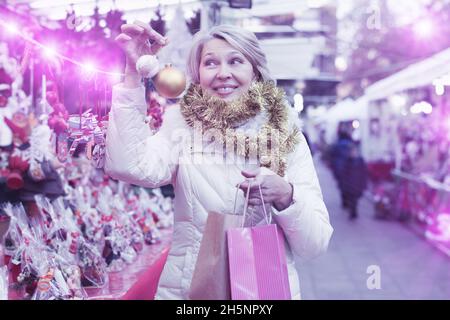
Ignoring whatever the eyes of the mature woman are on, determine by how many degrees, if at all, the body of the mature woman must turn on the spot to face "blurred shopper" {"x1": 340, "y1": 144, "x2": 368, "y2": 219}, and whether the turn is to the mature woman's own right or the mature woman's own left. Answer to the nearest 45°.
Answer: approximately 180°

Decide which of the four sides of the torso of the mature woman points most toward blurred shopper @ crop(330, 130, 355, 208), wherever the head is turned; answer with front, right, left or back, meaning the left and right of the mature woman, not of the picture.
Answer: back

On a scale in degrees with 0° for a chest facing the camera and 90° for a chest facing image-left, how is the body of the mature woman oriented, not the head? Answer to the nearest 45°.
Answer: approximately 0°

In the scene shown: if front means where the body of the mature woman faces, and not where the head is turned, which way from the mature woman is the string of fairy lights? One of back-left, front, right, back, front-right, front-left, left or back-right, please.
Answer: back-right
